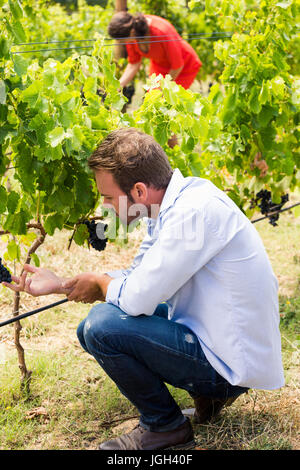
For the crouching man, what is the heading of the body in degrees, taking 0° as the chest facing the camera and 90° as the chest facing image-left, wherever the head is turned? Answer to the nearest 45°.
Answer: approximately 90°

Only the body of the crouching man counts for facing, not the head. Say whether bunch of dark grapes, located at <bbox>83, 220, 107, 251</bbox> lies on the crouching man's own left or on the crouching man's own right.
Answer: on the crouching man's own right
